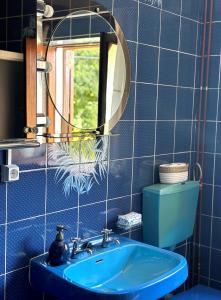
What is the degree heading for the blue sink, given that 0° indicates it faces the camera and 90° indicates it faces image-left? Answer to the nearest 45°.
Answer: approximately 315°

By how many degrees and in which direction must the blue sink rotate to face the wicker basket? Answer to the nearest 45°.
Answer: approximately 90° to its left
